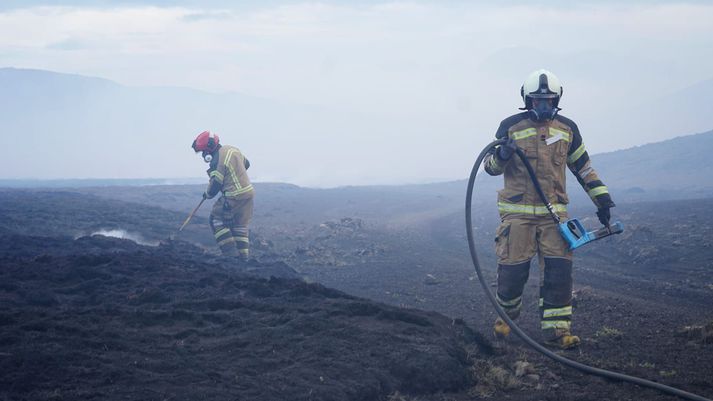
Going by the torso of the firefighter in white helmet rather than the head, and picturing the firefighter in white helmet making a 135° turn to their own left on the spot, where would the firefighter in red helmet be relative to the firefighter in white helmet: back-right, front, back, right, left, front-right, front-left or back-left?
left

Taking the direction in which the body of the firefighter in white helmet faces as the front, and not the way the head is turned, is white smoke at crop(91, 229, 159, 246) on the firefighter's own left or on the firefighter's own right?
on the firefighter's own right

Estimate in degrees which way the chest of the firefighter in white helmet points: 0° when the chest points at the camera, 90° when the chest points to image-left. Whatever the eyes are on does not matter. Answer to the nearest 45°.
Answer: approximately 0°
